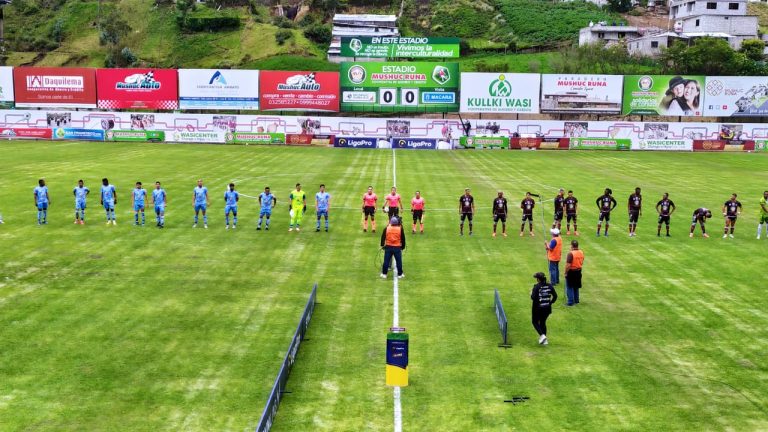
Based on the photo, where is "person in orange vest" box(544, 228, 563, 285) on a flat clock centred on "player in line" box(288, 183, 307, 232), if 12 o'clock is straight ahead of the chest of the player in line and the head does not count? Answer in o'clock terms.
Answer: The person in orange vest is roughly at 11 o'clock from the player in line.

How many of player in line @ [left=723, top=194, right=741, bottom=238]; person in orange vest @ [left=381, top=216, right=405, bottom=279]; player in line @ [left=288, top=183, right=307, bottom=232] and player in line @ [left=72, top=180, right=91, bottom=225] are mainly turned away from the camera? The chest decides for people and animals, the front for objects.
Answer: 1

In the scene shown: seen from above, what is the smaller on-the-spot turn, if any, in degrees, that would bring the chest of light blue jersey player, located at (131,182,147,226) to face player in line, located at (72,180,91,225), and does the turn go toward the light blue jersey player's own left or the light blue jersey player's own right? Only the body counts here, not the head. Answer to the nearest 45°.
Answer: approximately 135° to the light blue jersey player's own right

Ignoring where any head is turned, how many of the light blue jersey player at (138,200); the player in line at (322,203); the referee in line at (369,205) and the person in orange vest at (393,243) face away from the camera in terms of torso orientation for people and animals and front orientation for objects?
1

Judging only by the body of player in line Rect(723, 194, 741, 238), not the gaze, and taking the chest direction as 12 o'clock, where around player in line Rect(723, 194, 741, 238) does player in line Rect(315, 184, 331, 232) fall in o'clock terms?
player in line Rect(315, 184, 331, 232) is roughly at 2 o'clock from player in line Rect(723, 194, 741, 238).

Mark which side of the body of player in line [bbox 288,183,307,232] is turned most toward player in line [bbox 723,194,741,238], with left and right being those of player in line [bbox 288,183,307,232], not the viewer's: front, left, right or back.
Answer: left

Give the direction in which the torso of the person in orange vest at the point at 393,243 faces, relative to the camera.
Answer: away from the camera

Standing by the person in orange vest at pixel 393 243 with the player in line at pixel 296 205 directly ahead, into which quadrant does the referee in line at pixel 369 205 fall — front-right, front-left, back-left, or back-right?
front-right

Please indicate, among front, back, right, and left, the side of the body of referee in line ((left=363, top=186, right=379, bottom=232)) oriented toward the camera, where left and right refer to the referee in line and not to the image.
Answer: front

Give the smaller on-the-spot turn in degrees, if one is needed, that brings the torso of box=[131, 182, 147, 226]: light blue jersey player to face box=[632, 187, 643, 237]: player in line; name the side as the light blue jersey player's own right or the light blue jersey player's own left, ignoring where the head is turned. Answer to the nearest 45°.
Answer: approximately 90° to the light blue jersey player's own left

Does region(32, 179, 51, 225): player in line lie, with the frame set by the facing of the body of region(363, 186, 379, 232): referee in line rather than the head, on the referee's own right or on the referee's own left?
on the referee's own right

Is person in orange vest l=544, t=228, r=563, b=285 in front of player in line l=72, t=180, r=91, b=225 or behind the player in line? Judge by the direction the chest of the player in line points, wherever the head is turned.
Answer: in front

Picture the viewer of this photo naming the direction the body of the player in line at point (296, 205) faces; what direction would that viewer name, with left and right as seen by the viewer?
facing the viewer

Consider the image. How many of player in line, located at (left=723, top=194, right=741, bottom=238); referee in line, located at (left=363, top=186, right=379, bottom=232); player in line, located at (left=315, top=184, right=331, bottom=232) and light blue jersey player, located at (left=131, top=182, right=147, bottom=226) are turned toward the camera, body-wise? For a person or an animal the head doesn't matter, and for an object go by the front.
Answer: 4

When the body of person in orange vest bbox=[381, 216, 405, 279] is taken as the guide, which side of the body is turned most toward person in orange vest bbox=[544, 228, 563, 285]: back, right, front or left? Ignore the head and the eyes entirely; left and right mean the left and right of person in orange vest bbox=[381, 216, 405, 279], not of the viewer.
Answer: right

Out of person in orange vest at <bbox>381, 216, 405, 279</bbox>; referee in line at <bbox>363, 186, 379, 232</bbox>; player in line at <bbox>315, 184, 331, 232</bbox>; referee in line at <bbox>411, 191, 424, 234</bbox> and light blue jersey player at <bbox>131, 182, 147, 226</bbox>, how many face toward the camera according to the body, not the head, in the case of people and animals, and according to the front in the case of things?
4

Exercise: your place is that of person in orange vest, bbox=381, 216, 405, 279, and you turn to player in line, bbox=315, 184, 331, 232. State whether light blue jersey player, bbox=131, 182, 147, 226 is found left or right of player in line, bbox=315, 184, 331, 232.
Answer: left

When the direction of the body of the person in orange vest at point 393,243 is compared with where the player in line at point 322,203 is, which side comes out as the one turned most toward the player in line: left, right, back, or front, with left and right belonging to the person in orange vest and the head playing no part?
front
